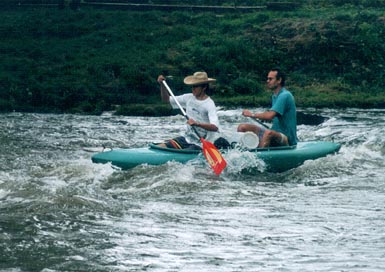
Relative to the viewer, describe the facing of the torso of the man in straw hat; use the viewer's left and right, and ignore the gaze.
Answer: facing the viewer and to the left of the viewer

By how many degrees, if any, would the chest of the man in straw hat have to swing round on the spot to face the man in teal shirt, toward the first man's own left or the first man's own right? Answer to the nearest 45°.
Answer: approximately 135° to the first man's own left

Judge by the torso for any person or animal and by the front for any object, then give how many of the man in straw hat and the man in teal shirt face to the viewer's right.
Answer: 0

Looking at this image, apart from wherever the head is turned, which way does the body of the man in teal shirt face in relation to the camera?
to the viewer's left

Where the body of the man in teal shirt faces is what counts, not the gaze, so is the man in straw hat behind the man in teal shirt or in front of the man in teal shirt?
in front

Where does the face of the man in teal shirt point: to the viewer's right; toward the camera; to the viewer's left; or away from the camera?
to the viewer's left
